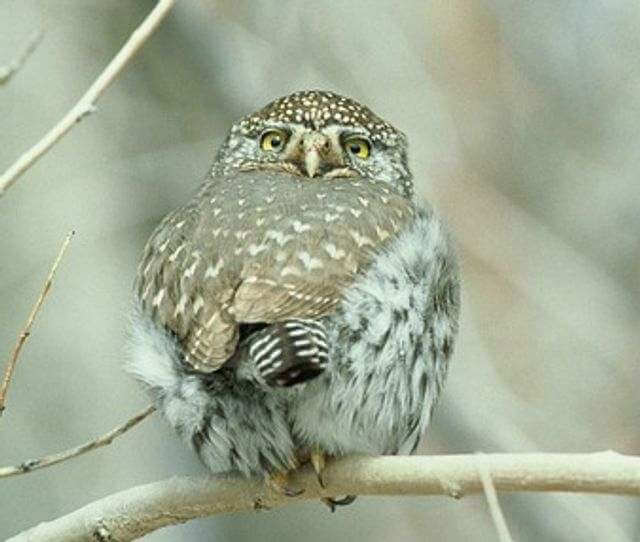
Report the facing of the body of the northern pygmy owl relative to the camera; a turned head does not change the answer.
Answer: away from the camera

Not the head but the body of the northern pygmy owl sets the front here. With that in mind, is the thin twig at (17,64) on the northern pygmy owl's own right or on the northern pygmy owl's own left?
on the northern pygmy owl's own left
